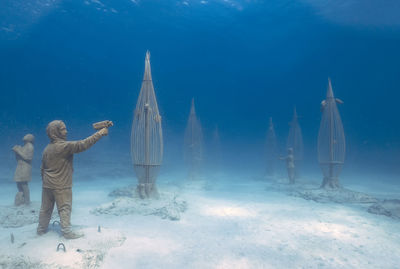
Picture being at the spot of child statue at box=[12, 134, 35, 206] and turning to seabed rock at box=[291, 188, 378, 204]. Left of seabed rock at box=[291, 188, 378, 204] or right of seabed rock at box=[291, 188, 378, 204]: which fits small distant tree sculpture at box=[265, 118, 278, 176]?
left

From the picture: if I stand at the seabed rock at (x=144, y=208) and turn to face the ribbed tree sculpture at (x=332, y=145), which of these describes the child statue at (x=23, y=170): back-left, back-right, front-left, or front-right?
back-left

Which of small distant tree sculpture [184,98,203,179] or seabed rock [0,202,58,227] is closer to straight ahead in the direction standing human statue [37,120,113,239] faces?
the small distant tree sculpture

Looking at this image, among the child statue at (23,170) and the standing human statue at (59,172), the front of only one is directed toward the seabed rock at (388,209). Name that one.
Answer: the standing human statue

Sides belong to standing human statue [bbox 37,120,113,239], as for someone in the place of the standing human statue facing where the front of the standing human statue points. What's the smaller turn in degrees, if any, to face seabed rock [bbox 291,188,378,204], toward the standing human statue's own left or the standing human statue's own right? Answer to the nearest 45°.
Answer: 0° — it already faces it

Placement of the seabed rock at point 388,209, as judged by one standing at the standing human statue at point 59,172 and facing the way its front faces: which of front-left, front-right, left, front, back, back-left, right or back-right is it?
front

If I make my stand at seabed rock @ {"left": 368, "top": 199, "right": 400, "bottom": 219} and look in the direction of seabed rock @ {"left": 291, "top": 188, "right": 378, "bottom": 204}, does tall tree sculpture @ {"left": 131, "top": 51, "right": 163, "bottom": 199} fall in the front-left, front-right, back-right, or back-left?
front-left

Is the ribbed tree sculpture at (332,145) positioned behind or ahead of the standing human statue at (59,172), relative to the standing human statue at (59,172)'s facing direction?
ahead

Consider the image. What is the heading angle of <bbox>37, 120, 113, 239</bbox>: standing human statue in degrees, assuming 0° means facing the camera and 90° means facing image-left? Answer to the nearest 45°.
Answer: approximately 270°

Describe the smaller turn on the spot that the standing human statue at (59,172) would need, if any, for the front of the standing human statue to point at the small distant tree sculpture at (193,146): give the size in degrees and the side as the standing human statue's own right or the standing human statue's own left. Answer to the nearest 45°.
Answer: approximately 45° to the standing human statue's own left
